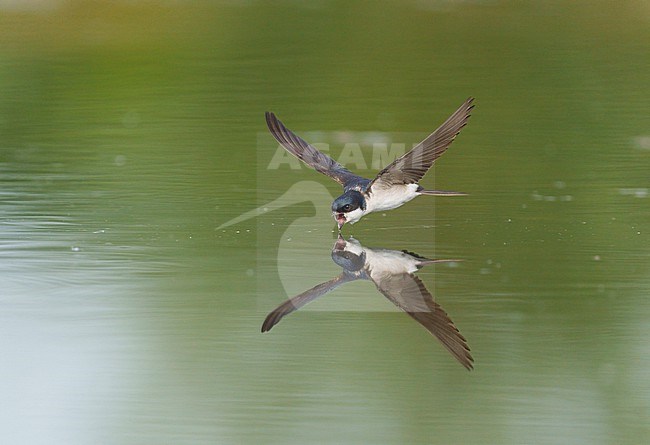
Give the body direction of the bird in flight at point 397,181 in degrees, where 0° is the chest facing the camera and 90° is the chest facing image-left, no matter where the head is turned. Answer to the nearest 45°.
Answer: approximately 45°
